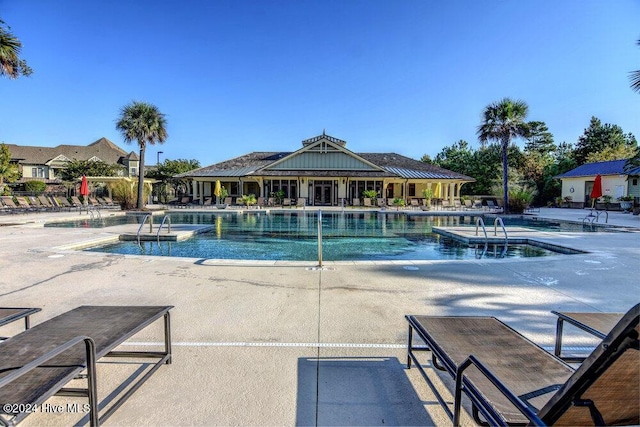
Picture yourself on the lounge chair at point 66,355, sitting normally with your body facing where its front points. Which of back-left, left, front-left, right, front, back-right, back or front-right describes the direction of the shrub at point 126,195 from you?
front-left

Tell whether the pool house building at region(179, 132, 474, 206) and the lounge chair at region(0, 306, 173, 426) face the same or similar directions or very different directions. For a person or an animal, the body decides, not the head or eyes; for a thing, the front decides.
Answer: very different directions

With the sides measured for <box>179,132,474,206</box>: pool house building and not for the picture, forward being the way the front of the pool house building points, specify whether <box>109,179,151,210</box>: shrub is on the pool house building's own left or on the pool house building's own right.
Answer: on the pool house building's own right

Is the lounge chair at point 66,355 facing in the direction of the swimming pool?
yes

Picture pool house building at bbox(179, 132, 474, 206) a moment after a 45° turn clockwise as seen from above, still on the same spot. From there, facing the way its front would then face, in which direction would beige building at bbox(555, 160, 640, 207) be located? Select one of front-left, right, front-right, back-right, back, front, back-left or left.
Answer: back-left

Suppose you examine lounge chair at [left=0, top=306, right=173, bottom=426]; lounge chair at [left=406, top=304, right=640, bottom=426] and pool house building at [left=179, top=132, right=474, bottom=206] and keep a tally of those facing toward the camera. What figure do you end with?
1

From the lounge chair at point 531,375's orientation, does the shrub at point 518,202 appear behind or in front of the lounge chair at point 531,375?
in front

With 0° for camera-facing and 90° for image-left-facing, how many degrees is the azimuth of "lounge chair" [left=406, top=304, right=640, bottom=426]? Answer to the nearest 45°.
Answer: approximately 135°

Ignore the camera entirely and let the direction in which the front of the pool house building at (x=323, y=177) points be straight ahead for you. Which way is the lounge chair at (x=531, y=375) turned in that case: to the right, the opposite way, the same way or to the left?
the opposite way

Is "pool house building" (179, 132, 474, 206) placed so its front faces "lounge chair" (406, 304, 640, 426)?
yes

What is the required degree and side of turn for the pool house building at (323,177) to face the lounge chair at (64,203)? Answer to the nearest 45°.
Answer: approximately 90° to its right

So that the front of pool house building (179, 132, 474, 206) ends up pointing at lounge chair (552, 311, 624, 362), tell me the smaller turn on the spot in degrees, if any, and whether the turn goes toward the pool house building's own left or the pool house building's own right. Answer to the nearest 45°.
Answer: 0° — it already faces it

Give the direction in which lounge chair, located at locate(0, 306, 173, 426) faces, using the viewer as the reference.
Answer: facing away from the viewer and to the right of the viewer

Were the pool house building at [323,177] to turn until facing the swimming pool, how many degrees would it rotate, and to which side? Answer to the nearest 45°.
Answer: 0° — it already faces it

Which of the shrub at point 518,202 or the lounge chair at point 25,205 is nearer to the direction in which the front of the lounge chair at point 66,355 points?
the shrub
